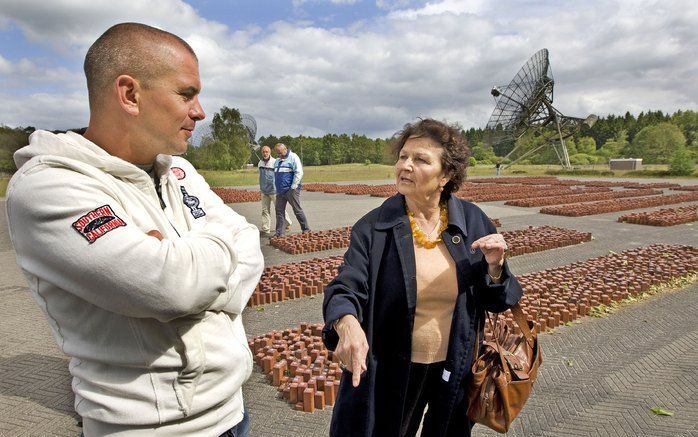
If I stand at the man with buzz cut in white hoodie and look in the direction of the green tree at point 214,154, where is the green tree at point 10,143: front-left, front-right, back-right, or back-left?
front-left

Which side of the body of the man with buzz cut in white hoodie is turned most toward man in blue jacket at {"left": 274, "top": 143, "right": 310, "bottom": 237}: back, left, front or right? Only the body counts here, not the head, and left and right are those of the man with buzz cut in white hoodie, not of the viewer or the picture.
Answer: left

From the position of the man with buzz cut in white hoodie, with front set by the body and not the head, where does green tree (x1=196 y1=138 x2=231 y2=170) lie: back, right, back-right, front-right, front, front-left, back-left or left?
back-left

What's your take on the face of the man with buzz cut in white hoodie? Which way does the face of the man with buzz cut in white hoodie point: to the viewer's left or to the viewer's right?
to the viewer's right

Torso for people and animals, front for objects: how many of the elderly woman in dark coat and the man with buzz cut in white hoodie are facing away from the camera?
0

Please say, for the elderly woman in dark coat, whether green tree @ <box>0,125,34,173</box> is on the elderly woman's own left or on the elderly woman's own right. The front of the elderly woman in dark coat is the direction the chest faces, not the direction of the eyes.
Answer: on the elderly woman's own right

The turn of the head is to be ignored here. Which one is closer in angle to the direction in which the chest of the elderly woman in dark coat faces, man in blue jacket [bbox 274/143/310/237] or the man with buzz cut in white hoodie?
the man with buzz cut in white hoodie

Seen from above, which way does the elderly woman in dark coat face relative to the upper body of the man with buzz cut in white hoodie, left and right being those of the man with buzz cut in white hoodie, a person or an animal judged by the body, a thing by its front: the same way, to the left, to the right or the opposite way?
to the right

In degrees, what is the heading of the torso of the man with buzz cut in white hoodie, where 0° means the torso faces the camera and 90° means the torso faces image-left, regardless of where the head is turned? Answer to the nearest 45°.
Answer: approximately 315°

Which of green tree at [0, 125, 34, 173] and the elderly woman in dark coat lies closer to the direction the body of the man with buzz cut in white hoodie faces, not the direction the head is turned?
the elderly woman in dark coat

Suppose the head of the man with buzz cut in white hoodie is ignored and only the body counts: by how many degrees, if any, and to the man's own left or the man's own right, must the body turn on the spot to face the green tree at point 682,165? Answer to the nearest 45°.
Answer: approximately 90° to the man's own left

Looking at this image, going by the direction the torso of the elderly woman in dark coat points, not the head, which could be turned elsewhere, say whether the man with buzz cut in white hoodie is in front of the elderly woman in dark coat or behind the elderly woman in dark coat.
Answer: in front

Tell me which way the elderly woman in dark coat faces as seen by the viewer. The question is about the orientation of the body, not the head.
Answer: toward the camera
